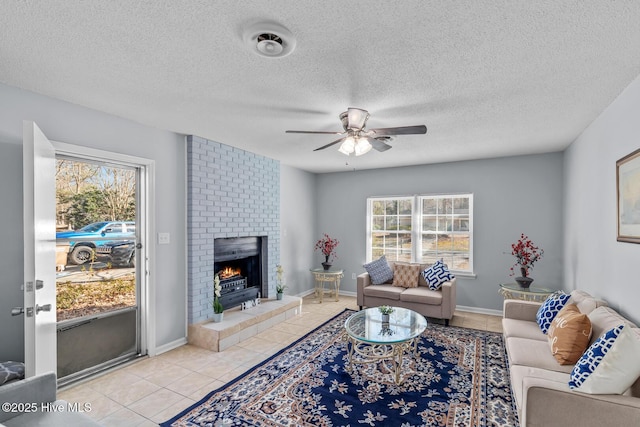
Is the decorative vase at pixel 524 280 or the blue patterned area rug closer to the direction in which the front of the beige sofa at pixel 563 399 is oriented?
the blue patterned area rug

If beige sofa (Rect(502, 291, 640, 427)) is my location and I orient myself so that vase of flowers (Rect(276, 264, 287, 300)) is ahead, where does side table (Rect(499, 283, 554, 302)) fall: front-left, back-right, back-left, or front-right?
front-right

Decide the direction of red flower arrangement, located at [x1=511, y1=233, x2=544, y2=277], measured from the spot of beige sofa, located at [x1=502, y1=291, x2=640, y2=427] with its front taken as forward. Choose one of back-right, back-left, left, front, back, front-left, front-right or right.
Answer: right

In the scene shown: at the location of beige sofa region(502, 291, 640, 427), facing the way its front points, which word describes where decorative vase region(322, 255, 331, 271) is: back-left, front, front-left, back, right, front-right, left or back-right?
front-right

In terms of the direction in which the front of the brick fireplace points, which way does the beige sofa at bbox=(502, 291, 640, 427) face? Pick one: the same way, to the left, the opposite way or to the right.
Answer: the opposite way

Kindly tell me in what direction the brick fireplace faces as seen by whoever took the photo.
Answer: facing the viewer and to the right of the viewer

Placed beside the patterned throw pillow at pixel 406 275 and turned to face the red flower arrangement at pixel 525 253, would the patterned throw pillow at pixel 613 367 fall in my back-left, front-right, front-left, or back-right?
front-right

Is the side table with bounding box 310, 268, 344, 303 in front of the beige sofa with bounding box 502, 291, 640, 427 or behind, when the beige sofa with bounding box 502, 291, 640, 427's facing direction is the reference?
in front

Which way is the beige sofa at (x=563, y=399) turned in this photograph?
to the viewer's left

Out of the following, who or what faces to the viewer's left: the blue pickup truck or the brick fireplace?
the blue pickup truck

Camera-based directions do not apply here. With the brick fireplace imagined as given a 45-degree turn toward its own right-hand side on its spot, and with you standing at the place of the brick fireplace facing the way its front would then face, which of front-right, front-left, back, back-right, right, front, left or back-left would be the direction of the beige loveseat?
left

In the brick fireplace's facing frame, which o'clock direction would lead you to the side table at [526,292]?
The side table is roughly at 11 o'clock from the brick fireplace.

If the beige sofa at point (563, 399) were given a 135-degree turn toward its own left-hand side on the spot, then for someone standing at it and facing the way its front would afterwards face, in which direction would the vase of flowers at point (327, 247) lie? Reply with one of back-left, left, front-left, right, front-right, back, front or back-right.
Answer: back

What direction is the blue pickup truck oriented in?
to the viewer's left

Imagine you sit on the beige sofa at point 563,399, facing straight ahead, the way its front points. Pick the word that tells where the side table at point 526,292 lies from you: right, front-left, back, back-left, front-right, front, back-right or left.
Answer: right
